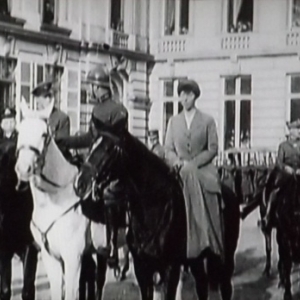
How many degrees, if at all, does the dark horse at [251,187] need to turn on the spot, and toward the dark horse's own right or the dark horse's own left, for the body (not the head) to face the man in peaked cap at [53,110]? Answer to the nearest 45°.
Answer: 0° — it already faces them

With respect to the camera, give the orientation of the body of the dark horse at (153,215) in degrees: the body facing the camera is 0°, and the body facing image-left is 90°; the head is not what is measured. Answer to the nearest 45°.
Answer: approximately 45°
